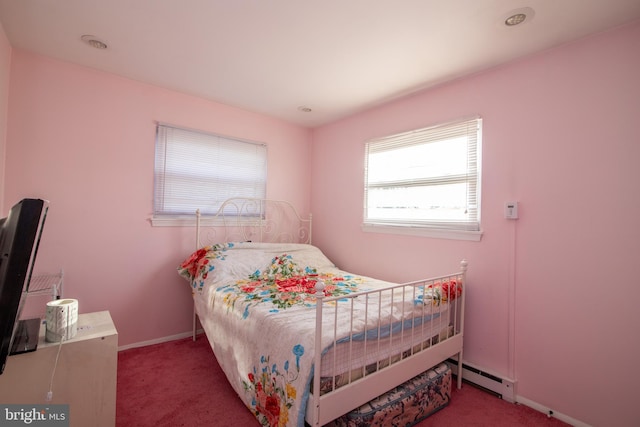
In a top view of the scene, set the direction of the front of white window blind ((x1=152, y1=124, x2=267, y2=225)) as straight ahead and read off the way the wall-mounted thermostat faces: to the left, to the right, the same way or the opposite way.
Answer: to the right

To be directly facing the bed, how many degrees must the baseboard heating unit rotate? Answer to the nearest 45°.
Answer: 0° — it already faces it

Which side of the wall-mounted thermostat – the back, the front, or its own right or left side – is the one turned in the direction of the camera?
front

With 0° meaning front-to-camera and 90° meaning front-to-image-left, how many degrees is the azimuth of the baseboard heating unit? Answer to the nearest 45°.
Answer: approximately 45°

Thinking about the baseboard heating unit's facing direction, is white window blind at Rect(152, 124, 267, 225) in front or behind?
in front

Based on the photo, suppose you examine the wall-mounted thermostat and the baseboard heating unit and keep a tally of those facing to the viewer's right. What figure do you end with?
0

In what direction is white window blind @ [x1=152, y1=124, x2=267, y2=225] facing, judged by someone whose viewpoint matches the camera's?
facing the viewer and to the right of the viewer

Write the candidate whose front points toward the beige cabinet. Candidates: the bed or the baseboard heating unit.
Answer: the baseboard heating unit

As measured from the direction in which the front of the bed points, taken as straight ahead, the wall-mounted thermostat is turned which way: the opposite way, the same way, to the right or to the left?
to the right

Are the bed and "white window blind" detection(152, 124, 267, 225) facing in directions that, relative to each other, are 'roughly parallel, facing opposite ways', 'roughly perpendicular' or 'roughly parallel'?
roughly parallel

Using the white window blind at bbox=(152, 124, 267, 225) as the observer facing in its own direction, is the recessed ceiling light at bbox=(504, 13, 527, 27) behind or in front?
in front

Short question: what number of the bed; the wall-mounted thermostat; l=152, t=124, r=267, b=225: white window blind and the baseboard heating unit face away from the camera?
0

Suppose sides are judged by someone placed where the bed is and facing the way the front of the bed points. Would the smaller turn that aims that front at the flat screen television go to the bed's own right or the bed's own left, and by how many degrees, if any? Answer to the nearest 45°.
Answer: approximately 90° to the bed's own right
